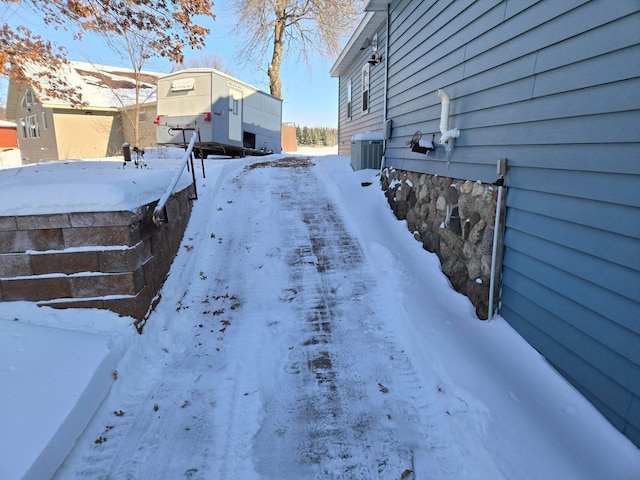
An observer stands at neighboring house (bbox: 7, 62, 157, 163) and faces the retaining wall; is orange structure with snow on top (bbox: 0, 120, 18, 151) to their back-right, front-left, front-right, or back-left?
back-right

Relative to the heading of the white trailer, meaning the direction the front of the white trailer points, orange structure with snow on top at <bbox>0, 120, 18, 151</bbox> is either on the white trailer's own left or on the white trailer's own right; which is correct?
on the white trailer's own left

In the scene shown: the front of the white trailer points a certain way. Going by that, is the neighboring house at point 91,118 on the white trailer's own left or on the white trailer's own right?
on the white trailer's own left

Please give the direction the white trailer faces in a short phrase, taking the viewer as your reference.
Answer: facing away from the viewer and to the right of the viewer

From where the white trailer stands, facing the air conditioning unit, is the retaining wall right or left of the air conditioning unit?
right

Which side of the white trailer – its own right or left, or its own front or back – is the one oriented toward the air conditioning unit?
right

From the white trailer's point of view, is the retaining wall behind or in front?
behind

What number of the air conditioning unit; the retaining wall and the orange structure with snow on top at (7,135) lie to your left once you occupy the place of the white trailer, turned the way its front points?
1
